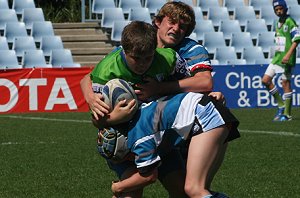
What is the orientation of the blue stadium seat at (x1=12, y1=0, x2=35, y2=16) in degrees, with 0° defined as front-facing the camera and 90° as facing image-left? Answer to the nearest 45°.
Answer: approximately 0°

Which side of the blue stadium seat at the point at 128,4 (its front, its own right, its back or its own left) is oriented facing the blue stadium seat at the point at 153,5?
left

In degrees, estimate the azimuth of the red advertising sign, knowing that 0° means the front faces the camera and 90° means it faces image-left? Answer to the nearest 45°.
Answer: approximately 0°

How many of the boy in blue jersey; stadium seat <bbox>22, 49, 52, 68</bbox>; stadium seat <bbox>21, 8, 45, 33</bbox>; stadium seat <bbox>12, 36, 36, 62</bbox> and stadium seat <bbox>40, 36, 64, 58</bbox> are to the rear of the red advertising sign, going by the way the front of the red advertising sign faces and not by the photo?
4

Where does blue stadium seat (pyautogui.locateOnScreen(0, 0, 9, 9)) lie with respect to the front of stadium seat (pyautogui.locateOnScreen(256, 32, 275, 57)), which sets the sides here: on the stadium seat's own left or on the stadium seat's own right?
on the stadium seat's own right
